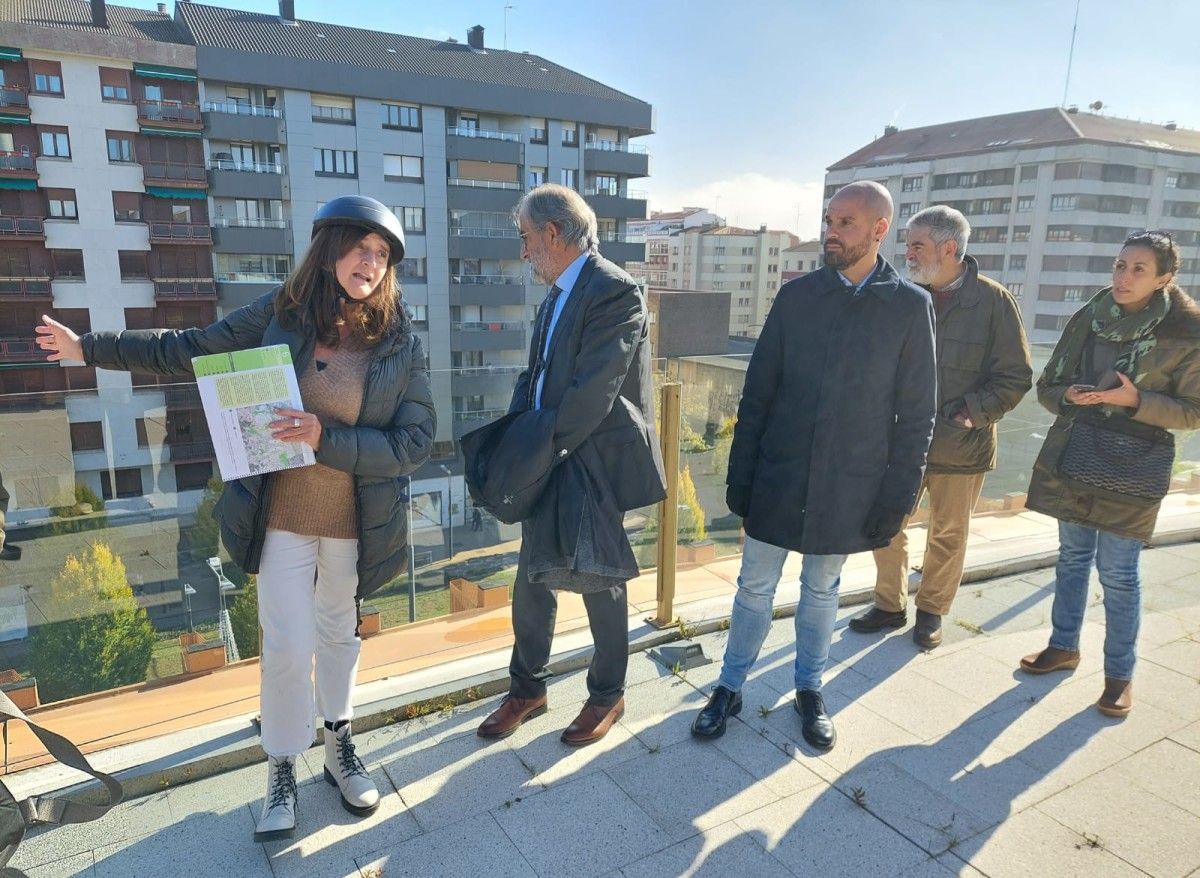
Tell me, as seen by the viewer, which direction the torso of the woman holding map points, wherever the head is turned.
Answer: toward the camera

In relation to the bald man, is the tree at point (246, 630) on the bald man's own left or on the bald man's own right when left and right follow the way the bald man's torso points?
on the bald man's own right

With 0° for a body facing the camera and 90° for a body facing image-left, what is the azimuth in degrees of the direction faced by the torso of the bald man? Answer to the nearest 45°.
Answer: approximately 0°

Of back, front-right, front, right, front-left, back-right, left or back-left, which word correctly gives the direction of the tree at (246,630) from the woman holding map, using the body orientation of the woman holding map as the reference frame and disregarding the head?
back

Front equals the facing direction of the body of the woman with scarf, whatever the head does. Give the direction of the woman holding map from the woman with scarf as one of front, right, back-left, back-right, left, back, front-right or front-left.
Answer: front

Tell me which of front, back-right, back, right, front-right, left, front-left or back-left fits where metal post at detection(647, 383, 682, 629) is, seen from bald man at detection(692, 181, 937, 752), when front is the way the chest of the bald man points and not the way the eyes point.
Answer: back-right

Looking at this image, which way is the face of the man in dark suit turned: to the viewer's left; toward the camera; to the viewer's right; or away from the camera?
to the viewer's left

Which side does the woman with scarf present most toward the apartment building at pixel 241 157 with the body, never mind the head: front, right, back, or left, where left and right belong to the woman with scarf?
right

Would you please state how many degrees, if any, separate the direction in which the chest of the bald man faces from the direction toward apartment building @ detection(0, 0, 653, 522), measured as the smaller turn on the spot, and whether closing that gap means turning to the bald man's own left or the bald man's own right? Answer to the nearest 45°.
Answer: approximately 135° to the bald man's own right

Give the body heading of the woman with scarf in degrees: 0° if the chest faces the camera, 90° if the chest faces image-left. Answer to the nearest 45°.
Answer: approximately 45°

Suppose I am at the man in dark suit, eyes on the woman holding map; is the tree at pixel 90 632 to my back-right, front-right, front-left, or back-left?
front-right

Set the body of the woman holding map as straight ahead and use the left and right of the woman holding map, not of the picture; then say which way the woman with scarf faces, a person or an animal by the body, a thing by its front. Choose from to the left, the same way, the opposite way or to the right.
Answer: to the right

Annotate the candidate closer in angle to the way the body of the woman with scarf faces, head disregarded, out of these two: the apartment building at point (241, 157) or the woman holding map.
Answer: the woman holding map

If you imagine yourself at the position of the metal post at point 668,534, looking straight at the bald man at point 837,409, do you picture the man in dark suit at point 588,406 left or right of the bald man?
right

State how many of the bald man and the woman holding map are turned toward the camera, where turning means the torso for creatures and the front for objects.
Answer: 2
